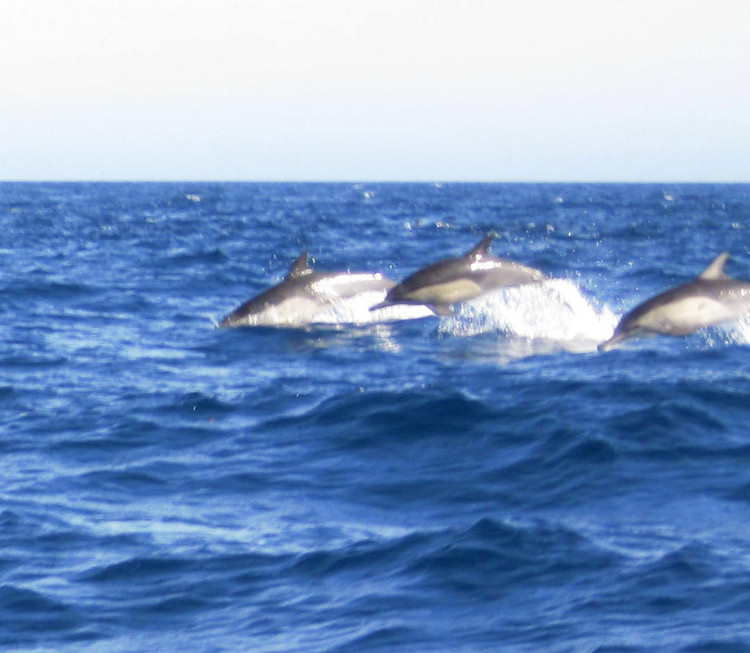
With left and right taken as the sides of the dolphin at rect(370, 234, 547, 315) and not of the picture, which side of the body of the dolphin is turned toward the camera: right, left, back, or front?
left

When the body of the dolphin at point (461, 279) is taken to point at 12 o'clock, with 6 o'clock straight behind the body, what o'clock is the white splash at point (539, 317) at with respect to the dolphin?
The white splash is roughly at 6 o'clock from the dolphin.

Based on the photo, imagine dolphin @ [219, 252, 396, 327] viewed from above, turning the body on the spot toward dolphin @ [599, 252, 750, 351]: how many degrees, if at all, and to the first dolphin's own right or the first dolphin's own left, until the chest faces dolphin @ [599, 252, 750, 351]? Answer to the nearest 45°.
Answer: approximately 135° to the first dolphin's own left

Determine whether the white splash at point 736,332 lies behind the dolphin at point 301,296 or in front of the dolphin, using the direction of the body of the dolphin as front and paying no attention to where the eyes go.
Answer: behind

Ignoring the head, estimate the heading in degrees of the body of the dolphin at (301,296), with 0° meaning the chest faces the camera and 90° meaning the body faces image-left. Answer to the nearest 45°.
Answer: approximately 90°

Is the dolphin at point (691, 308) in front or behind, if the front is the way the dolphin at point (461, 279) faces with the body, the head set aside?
behind

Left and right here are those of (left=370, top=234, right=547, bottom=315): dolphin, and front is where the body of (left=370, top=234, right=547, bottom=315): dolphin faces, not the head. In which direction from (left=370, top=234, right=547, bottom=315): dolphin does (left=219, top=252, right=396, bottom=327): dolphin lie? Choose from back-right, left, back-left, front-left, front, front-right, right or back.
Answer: front-right

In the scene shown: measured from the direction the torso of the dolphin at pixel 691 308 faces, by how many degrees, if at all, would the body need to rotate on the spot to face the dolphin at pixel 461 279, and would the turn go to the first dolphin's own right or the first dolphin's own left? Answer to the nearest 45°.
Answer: approximately 45° to the first dolphin's own right

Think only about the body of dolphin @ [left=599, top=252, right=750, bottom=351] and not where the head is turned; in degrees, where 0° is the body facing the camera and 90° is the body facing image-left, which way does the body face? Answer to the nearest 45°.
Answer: approximately 90°

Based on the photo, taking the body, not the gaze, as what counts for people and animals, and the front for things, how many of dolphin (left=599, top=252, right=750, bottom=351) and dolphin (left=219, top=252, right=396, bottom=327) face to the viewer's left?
2
